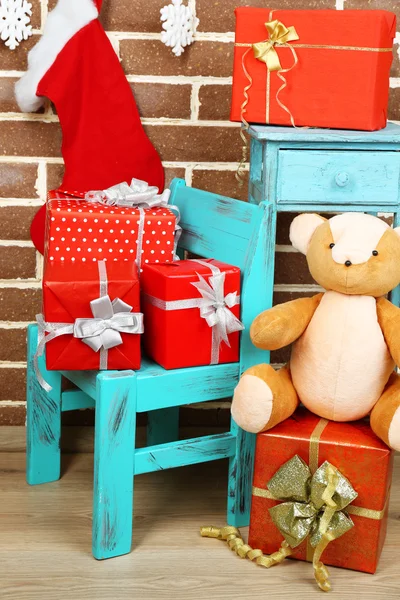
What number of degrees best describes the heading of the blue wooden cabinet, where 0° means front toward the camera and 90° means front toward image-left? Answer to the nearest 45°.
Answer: approximately 0°

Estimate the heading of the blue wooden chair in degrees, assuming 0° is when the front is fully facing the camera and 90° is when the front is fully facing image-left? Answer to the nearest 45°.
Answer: approximately 45°

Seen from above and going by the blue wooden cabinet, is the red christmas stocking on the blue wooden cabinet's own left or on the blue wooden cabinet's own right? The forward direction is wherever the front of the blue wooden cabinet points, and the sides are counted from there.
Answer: on the blue wooden cabinet's own right

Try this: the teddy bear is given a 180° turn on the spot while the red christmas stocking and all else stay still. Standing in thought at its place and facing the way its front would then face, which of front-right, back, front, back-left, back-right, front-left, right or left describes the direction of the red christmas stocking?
front-left

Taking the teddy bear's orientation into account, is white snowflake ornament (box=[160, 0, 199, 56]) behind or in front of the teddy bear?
behind

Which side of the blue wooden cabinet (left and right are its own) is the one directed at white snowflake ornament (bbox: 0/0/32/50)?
right

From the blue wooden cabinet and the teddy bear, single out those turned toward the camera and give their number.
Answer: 2
